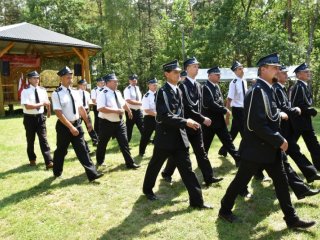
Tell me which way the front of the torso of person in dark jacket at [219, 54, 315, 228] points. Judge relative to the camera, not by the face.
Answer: to the viewer's right

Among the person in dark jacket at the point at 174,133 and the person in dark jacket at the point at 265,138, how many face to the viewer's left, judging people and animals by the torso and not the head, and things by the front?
0

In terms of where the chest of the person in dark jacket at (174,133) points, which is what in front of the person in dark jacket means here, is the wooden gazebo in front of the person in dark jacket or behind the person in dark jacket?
behind

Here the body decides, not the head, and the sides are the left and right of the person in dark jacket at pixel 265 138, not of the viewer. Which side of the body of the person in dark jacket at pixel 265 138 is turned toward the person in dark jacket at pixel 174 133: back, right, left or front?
back

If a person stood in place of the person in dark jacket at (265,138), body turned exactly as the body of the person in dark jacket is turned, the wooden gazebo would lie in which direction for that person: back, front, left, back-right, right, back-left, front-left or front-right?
back-left

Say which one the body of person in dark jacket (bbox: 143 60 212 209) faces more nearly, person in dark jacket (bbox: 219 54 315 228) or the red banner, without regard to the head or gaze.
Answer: the person in dark jacket

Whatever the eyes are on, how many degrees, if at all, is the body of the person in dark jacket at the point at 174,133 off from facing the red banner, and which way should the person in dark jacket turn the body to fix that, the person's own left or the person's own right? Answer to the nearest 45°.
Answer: approximately 180°

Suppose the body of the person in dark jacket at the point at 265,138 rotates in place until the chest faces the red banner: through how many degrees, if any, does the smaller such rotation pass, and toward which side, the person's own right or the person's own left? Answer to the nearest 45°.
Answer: approximately 135° to the person's own left

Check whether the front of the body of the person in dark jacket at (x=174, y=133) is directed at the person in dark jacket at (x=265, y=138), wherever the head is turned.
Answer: yes

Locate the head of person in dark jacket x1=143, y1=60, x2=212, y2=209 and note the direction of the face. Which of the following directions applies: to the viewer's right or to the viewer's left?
to the viewer's right
